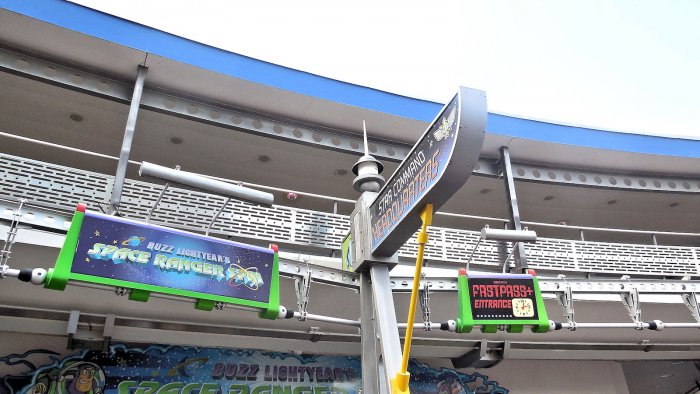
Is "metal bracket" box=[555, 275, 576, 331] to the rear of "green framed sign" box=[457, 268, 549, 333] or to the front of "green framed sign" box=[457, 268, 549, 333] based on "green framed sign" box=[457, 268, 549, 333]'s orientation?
to the rear

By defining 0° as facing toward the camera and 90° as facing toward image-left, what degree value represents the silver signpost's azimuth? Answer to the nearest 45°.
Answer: approximately 45°

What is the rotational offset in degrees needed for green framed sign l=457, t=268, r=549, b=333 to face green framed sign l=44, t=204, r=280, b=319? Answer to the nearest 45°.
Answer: approximately 45° to its right

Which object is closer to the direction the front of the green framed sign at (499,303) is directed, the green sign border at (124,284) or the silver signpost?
the silver signpost

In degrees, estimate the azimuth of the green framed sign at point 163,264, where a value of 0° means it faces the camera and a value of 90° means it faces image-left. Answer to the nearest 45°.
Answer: approximately 315°

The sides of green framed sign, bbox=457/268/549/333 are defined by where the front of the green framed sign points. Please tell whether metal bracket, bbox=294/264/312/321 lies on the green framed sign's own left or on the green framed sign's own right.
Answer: on the green framed sign's own right

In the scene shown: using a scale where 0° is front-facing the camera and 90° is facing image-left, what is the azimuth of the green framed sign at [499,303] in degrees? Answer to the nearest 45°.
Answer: approximately 0°

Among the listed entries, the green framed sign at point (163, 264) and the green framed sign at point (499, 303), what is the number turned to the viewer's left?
0

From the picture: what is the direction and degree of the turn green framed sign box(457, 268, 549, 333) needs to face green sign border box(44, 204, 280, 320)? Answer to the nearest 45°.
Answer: approximately 45° to its right

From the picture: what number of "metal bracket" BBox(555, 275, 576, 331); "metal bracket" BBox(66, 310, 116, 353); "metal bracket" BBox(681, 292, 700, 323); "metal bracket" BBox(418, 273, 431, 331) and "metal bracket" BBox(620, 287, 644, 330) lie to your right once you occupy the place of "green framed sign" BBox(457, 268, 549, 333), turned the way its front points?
2

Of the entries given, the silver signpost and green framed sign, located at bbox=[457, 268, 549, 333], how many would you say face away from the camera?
0

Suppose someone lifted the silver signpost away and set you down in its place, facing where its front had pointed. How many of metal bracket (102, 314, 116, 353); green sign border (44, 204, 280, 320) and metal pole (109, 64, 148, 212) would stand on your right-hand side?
3
